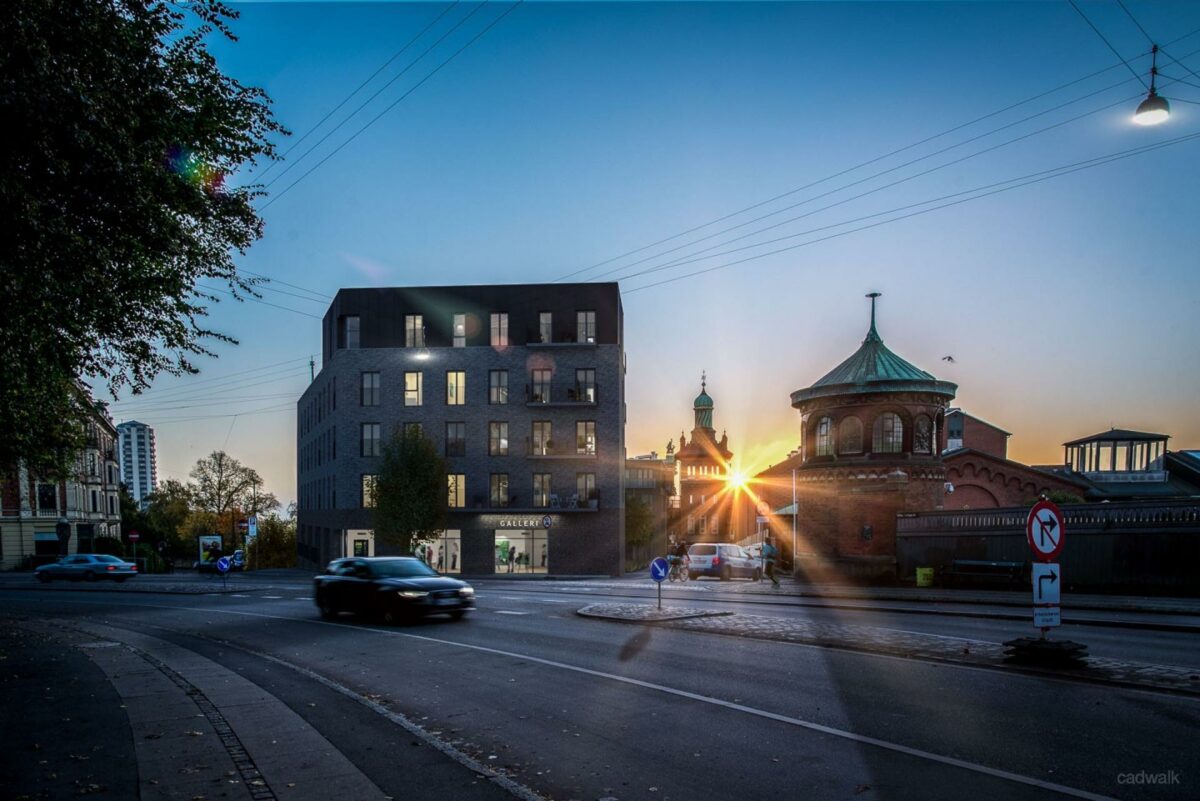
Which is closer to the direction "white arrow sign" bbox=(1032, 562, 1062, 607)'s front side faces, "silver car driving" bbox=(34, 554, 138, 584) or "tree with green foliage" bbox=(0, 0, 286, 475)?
the tree with green foliage

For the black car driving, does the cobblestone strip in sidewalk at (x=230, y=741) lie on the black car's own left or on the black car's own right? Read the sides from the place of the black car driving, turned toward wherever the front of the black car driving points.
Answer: on the black car's own right

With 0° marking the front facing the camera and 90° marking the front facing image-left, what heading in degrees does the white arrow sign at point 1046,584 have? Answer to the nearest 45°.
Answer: approximately 0°

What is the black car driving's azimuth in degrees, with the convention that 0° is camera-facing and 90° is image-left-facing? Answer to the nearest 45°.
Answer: approximately 315°

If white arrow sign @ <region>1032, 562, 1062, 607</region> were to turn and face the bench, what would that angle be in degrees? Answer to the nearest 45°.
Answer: approximately 180°
